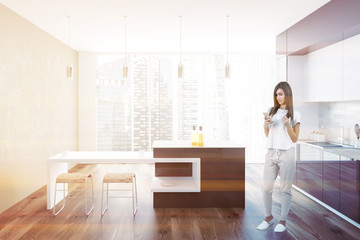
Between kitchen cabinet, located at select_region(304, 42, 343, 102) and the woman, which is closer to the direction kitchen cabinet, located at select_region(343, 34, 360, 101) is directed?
the woman

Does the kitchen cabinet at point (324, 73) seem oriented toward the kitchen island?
yes

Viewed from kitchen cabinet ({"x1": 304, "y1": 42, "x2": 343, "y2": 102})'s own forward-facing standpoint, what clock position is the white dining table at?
The white dining table is roughly at 12 o'clock from the kitchen cabinet.

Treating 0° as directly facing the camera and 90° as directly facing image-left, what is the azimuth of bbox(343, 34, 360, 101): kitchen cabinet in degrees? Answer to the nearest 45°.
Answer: approximately 45°

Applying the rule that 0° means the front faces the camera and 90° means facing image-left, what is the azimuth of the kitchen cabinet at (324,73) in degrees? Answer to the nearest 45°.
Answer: approximately 45°
